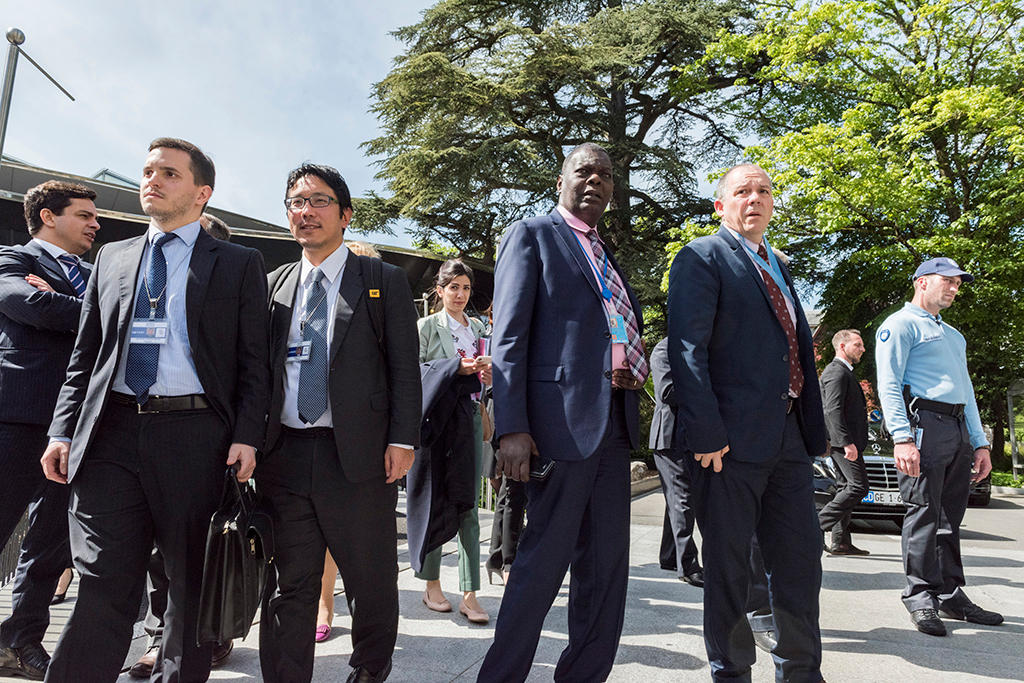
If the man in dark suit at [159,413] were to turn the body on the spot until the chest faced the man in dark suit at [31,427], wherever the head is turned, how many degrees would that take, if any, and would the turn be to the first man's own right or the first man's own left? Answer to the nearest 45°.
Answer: approximately 90° to the first man's own right

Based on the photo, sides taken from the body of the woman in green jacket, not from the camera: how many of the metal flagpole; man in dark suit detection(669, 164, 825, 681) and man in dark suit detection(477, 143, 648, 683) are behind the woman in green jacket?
1

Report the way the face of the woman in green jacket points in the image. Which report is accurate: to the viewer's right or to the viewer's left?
to the viewer's right

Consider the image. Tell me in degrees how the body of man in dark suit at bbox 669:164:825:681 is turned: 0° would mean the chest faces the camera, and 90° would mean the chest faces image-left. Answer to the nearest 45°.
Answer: approximately 315°

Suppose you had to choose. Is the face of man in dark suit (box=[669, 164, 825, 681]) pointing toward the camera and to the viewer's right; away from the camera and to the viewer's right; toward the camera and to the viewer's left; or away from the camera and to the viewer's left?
toward the camera and to the viewer's right

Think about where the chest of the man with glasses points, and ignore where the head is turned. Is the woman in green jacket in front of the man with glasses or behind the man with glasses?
behind

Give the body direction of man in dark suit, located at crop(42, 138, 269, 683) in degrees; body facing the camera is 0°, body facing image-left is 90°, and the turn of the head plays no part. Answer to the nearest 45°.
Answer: approximately 45°

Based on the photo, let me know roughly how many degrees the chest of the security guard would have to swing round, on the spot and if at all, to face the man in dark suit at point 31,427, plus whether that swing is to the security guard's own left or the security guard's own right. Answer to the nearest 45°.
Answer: approximately 90° to the security guard's own right

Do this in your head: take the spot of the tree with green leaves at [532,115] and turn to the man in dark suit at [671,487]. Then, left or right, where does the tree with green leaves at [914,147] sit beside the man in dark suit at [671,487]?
left
